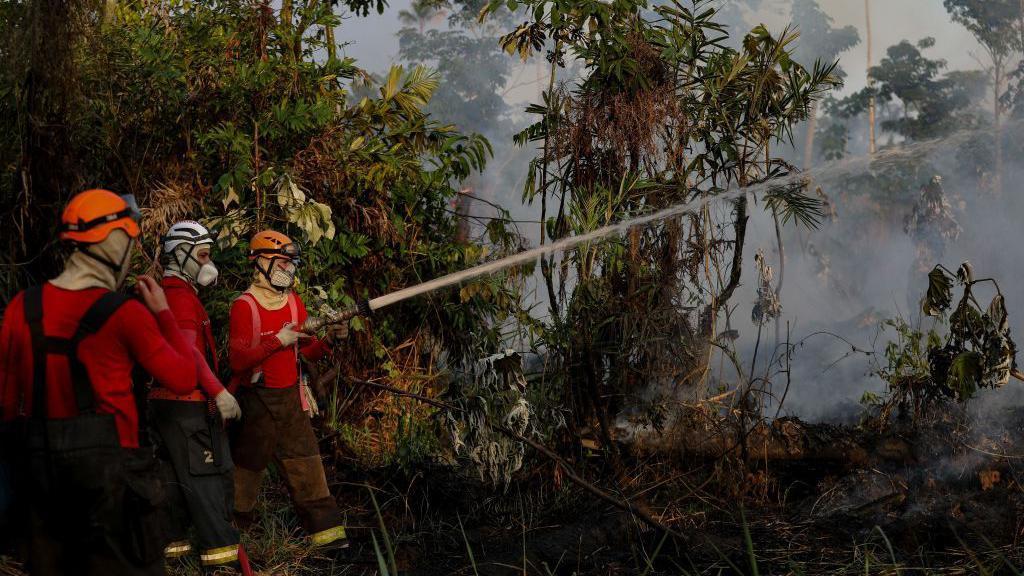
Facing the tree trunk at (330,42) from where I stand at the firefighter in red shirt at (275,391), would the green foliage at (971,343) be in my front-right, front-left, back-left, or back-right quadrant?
front-right

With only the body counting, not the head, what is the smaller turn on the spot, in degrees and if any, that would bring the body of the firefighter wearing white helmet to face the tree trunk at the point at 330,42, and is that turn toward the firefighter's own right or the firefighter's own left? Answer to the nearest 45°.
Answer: approximately 45° to the firefighter's own left

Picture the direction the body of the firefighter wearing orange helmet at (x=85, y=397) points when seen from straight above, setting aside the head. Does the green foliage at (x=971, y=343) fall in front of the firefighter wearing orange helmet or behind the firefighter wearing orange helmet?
in front

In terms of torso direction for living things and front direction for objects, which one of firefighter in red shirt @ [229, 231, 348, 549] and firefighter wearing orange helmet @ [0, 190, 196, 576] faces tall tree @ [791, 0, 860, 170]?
the firefighter wearing orange helmet

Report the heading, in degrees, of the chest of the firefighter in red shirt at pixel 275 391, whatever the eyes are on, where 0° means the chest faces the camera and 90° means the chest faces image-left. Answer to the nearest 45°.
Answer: approximately 315°

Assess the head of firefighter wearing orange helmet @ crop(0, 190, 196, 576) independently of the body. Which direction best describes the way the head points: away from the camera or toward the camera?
away from the camera

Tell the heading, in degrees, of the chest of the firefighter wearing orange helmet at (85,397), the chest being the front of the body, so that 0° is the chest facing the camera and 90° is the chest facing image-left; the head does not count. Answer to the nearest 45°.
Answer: approximately 225°

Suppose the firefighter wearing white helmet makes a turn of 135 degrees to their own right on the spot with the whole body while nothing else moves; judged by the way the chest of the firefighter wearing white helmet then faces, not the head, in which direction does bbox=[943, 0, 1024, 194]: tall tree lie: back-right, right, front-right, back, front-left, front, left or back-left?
back

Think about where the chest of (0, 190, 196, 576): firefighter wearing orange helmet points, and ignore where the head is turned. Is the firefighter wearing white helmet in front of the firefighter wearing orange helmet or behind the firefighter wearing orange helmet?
in front

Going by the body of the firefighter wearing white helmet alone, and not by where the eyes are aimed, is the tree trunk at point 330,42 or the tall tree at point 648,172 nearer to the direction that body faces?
the tall tree

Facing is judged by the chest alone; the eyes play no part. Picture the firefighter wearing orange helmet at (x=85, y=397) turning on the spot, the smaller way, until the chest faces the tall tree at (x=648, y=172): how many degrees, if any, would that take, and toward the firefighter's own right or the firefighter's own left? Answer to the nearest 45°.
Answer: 0° — they already face it

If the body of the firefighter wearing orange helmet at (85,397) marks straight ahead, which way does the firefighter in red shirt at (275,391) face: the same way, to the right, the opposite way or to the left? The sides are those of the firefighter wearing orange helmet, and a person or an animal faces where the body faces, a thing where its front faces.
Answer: to the right

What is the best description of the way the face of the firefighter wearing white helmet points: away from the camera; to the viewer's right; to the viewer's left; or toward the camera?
to the viewer's right

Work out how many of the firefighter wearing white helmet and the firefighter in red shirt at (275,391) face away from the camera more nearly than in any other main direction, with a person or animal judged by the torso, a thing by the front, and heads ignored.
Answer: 0

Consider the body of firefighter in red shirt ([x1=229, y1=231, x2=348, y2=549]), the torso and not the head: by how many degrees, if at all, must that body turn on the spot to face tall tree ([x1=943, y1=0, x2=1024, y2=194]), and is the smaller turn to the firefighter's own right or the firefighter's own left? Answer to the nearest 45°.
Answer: approximately 90° to the firefighter's own left

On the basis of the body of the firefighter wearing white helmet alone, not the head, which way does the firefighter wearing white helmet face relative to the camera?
to the viewer's right

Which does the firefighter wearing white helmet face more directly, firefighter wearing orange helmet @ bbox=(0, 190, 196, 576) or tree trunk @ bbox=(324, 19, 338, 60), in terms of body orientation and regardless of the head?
the tree trunk
